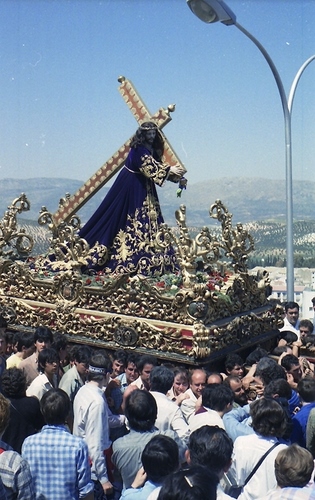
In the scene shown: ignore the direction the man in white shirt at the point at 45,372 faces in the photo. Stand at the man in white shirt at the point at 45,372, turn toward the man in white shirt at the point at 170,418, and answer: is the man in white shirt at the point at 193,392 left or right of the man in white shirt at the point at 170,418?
left

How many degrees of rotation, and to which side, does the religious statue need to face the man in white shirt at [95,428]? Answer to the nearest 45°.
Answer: approximately 45° to its right

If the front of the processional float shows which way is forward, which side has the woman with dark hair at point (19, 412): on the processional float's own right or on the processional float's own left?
on the processional float's own right

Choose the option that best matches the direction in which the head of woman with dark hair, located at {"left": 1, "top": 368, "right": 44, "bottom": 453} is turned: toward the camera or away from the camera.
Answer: away from the camera

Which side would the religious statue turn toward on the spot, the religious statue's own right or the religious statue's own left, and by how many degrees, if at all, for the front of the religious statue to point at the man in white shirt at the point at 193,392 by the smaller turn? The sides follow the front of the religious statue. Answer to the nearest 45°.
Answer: approximately 45° to the religious statue's own right

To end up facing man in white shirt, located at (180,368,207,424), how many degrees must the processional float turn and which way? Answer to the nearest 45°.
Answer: approximately 45° to its right

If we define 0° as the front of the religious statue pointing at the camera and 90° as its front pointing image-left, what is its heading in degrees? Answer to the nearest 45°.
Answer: approximately 315°

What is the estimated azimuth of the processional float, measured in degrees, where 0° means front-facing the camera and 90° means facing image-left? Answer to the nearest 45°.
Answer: approximately 315°

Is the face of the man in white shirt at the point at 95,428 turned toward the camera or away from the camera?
away from the camera
